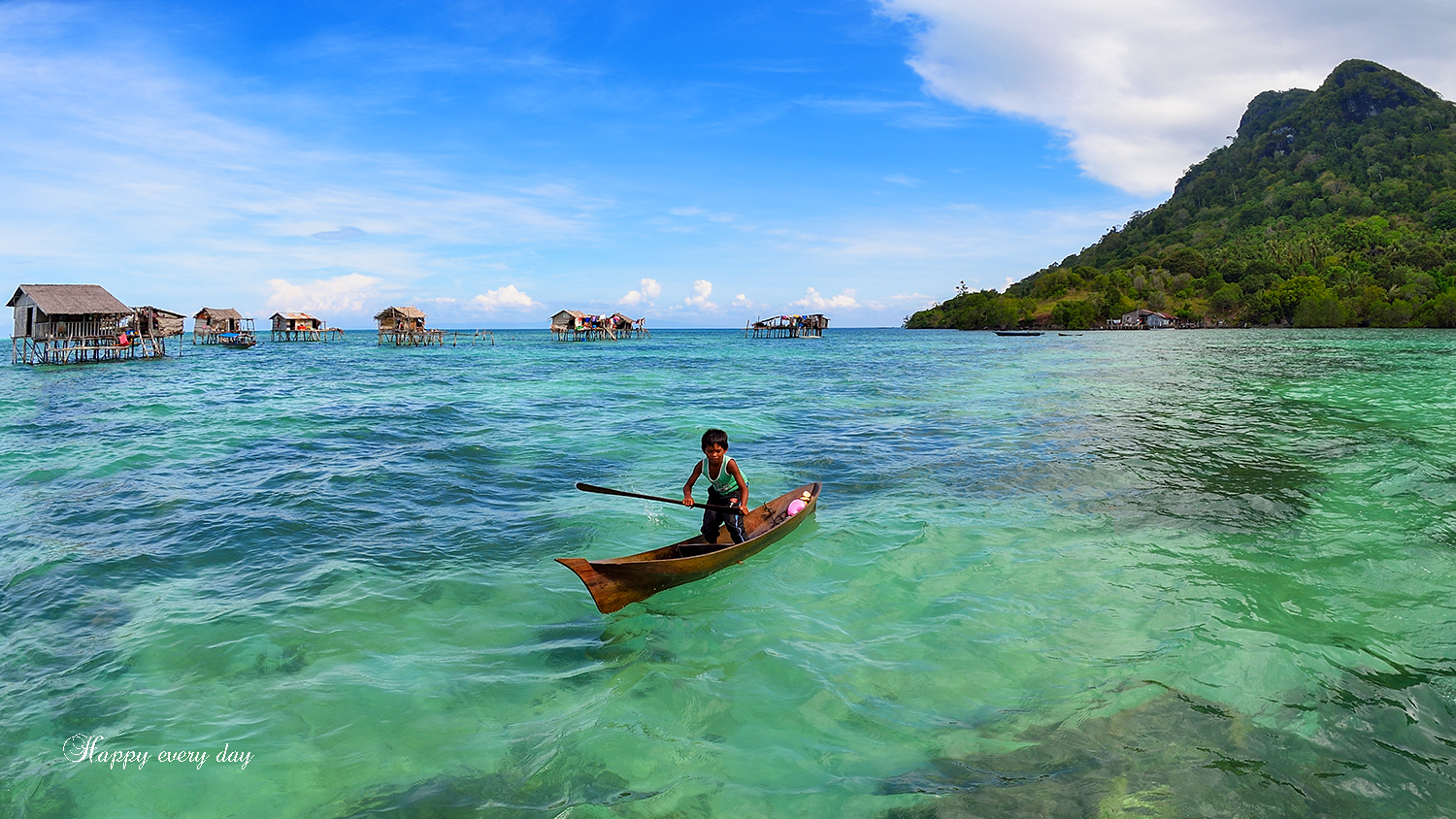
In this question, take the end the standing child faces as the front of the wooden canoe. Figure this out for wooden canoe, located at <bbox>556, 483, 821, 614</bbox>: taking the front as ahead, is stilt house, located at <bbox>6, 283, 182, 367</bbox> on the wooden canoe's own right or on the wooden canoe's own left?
on the wooden canoe's own right

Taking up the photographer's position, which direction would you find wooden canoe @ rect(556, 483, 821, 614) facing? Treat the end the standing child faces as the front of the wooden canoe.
facing the viewer and to the left of the viewer

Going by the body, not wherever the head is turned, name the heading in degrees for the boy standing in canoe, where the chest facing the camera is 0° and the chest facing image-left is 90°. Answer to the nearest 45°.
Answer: approximately 0°

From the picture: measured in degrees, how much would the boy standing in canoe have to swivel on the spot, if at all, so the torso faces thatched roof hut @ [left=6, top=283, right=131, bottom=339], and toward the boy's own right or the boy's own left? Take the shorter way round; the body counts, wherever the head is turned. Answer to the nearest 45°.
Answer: approximately 135° to the boy's own right

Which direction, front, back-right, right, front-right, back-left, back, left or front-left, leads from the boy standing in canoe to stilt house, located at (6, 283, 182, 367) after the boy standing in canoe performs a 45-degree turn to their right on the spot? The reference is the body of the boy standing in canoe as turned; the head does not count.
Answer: right
